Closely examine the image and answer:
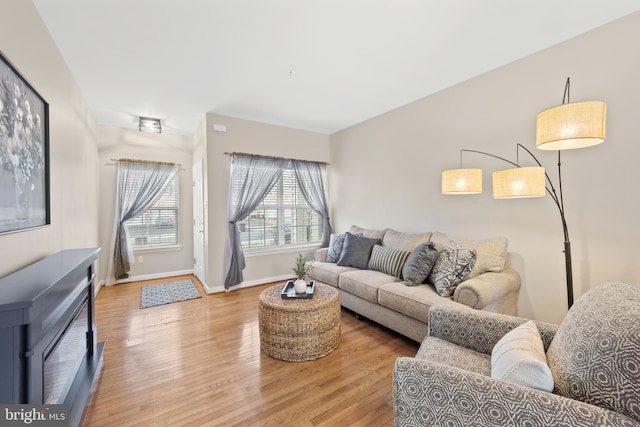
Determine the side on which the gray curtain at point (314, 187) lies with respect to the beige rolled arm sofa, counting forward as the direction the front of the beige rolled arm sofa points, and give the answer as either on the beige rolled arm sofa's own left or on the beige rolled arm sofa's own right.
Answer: on the beige rolled arm sofa's own right

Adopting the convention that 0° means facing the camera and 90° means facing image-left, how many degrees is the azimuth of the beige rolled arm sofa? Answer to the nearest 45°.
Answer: approximately 45°

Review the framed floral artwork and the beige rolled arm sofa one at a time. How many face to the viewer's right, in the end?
1

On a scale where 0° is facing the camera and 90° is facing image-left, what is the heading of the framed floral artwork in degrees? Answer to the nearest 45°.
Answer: approximately 270°

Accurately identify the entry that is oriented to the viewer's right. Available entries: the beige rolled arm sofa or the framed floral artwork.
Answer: the framed floral artwork

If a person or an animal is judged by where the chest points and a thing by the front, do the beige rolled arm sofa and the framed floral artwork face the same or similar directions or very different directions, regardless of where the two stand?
very different directions

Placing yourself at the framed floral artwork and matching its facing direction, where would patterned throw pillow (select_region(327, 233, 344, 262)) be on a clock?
The patterned throw pillow is roughly at 12 o'clock from the framed floral artwork.
